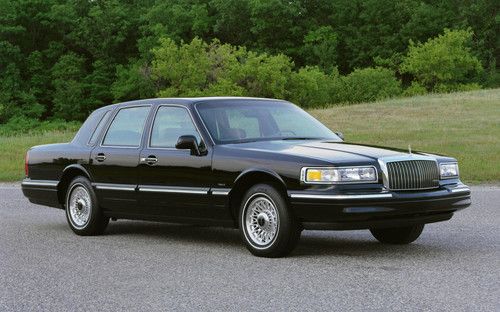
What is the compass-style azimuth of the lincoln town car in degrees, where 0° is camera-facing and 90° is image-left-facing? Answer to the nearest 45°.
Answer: approximately 315°
